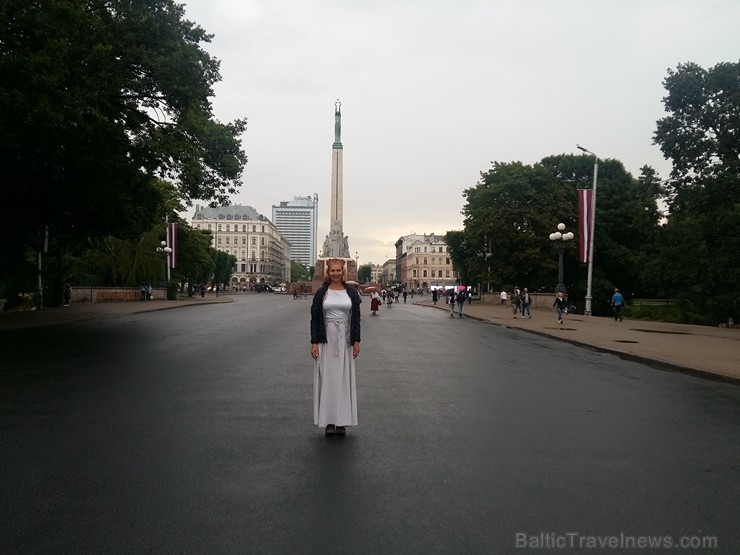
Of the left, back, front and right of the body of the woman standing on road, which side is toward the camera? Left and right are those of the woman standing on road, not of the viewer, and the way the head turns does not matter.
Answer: front

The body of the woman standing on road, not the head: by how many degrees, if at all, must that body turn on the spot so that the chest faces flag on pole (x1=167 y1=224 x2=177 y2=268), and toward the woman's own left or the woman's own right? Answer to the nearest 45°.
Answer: approximately 180°

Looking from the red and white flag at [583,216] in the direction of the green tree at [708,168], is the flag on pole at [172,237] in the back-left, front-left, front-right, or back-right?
back-left

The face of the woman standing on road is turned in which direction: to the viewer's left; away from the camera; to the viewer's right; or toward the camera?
toward the camera

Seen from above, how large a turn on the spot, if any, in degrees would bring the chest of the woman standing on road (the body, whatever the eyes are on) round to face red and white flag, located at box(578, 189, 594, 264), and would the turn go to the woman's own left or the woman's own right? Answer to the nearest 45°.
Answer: approximately 135° to the woman's own left

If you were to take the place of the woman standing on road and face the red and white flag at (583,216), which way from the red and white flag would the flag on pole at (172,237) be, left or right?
left

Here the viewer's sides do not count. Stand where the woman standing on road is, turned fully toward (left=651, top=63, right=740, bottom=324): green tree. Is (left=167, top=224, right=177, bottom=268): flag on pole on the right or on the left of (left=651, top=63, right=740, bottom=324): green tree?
left

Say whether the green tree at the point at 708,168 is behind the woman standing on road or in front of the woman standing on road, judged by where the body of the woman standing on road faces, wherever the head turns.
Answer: behind

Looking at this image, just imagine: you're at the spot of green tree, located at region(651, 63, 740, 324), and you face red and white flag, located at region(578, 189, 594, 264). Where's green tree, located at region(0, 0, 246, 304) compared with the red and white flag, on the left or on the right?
left

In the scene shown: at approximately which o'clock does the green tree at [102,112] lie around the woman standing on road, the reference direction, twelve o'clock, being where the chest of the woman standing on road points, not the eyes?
The green tree is roughly at 5 o'clock from the woman standing on road.

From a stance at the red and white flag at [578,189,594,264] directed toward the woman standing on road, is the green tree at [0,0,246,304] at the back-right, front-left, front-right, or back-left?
front-right
